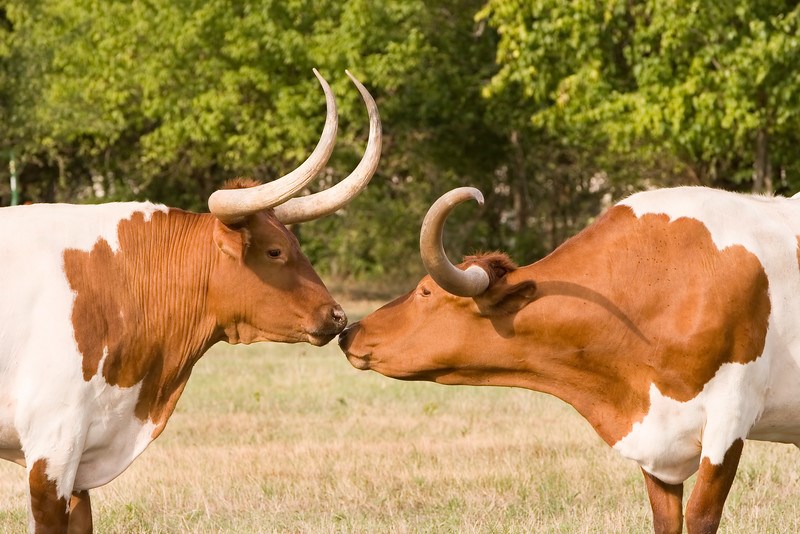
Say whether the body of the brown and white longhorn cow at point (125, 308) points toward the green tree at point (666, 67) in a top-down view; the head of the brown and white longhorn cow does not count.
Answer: no

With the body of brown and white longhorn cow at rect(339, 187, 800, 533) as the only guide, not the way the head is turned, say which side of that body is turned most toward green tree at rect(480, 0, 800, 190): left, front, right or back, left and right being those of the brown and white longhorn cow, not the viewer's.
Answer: right

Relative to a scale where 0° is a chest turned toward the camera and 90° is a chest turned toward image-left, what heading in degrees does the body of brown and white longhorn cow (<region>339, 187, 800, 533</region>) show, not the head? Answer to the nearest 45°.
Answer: approximately 90°

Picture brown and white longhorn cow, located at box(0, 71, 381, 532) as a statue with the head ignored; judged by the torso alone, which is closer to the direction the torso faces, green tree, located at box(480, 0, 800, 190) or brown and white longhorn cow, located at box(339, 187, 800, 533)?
the brown and white longhorn cow

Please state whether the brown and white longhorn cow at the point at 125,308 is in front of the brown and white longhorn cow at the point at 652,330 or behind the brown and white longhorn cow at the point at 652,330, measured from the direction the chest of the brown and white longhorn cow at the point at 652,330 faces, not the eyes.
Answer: in front

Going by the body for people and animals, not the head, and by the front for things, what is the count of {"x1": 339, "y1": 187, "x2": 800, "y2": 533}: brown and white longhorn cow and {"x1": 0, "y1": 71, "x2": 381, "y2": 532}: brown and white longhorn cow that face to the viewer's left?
1

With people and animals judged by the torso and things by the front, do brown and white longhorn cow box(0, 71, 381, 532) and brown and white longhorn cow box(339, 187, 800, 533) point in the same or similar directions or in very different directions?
very different directions

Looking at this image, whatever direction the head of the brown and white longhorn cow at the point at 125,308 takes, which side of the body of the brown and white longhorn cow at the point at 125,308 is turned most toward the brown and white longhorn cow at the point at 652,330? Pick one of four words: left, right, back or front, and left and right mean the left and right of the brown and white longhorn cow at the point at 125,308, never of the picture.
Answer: front

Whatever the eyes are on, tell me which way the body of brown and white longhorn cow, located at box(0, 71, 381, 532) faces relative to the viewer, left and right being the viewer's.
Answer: facing to the right of the viewer

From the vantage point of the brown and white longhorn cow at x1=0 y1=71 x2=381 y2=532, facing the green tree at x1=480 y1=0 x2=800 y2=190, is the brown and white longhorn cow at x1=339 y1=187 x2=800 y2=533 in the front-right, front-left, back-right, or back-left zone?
front-right

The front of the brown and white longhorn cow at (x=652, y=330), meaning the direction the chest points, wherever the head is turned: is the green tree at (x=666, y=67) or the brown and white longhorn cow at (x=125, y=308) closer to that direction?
the brown and white longhorn cow
